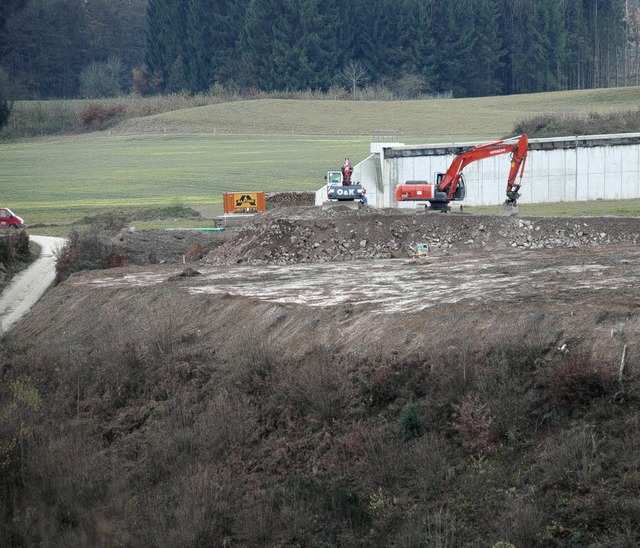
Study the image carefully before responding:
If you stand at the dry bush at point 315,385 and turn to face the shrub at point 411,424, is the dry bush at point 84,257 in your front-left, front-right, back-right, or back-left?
back-left

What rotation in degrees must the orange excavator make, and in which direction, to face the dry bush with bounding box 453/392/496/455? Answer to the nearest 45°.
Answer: approximately 90° to its right

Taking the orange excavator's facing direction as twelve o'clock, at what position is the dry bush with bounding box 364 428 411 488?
The dry bush is roughly at 3 o'clock from the orange excavator.

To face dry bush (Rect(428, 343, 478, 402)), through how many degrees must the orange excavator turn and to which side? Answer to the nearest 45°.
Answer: approximately 90° to its right

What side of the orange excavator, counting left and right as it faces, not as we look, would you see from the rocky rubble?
right

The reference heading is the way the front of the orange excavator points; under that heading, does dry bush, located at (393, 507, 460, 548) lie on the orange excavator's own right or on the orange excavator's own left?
on the orange excavator's own right

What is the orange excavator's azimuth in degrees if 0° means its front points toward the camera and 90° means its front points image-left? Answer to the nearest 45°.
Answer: approximately 270°

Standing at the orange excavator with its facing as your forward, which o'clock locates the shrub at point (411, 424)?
The shrub is roughly at 3 o'clock from the orange excavator.

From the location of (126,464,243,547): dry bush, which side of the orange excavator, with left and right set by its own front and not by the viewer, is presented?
right

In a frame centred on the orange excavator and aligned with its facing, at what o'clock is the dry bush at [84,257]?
The dry bush is roughly at 5 o'clock from the orange excavator.
